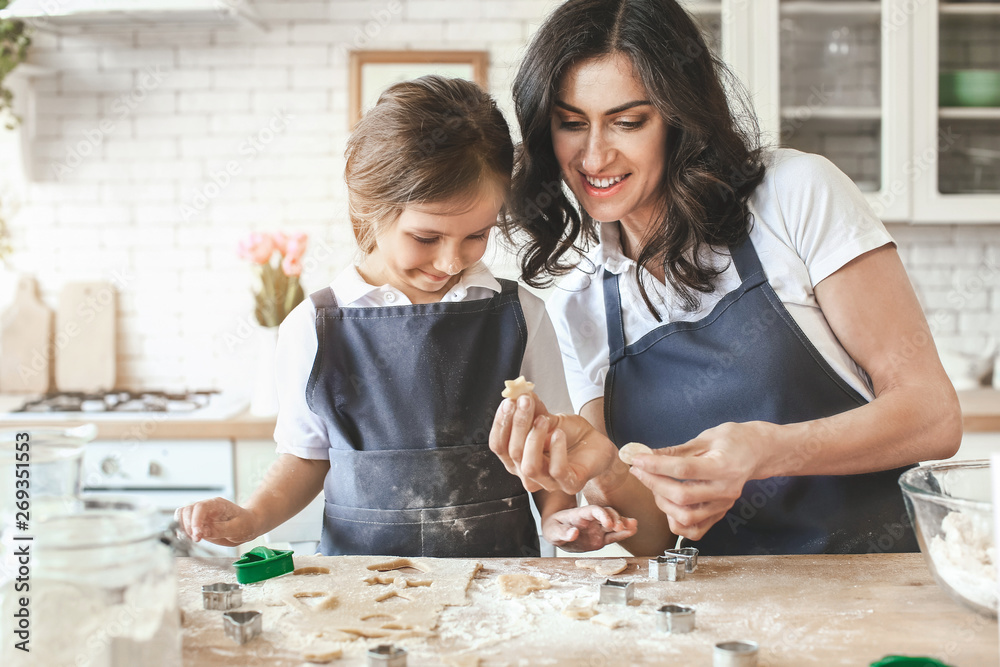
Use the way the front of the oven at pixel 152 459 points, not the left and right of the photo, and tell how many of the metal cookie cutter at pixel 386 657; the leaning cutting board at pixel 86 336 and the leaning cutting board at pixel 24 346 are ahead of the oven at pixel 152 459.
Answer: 1

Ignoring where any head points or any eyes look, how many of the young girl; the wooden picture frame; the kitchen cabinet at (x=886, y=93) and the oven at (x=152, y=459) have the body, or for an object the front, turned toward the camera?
4

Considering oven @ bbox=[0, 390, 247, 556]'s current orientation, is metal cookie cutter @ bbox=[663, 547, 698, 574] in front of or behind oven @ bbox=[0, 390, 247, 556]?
in front

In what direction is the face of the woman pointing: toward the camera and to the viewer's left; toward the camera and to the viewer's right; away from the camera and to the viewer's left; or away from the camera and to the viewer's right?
toward the camera and to the viewer's left

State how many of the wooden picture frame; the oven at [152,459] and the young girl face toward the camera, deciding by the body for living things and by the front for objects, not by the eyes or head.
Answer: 3

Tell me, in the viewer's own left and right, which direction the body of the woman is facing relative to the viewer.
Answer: facing the viewer and to the left of the viewer

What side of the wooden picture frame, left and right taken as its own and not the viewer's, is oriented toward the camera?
front

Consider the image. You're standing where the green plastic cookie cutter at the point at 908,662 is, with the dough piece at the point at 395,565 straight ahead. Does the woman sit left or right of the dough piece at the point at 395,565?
right

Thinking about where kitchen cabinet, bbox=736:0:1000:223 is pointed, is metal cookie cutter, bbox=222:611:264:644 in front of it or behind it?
in front

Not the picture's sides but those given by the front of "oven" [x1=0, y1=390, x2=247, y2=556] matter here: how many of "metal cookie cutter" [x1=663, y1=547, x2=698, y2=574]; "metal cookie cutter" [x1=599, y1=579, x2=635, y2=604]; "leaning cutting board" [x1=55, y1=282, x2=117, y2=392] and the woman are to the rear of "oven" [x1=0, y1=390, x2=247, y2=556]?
1

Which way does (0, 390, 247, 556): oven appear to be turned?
toward the camera

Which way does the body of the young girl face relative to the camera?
toward the camera

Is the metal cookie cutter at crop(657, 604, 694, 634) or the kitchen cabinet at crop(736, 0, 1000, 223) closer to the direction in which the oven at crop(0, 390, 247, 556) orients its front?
the metal cookie cutter

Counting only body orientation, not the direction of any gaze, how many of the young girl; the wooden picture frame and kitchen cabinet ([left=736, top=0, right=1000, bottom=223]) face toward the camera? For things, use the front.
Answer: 3
